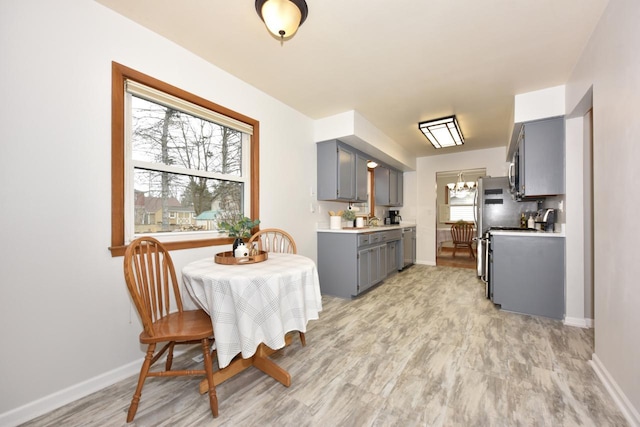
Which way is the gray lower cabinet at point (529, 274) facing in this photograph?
to the viewer's left

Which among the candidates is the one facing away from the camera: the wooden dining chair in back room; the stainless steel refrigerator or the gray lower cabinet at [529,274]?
the wooden dining chair in back room

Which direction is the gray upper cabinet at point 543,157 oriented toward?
to the viewer's left

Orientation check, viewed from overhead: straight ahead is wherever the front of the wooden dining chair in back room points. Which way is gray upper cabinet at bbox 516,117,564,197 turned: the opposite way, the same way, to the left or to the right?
to the left

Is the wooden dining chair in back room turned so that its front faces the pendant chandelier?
yes

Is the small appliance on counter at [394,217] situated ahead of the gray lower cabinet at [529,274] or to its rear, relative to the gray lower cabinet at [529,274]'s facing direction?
ahead

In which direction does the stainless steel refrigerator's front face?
to the viewer's left

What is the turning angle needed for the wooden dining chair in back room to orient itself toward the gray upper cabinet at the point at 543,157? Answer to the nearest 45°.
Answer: approximately 180°

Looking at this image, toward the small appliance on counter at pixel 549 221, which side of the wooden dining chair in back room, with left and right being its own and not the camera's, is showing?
back

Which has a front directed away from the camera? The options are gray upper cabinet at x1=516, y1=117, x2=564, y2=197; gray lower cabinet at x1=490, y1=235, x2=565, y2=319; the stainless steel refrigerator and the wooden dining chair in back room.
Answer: the wooden dining chair in back room

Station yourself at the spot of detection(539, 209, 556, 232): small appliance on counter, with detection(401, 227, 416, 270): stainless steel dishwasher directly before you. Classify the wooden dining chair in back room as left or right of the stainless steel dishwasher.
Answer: right
